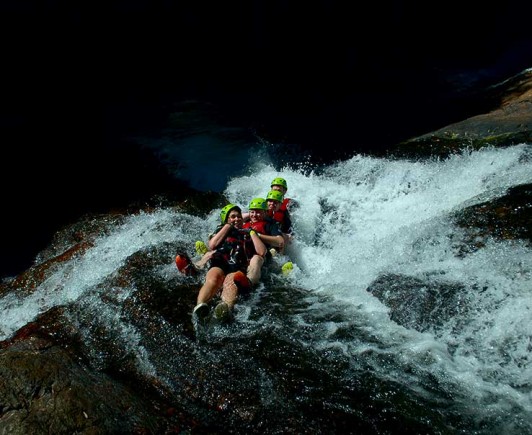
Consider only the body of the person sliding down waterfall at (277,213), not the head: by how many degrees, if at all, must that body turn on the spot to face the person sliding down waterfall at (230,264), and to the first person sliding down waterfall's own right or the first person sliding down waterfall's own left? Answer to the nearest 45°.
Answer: approximately 45° to the first person sliding down waterfall's own left

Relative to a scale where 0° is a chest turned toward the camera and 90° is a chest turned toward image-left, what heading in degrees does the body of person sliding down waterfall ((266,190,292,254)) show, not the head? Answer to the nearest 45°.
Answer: approximately 45°

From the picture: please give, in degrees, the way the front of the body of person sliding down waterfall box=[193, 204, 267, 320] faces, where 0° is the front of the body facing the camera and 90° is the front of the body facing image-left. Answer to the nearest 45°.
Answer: approximately 0°

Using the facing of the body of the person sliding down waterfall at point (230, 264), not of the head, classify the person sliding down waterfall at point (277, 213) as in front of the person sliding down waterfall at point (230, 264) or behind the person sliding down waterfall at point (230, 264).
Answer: behind
